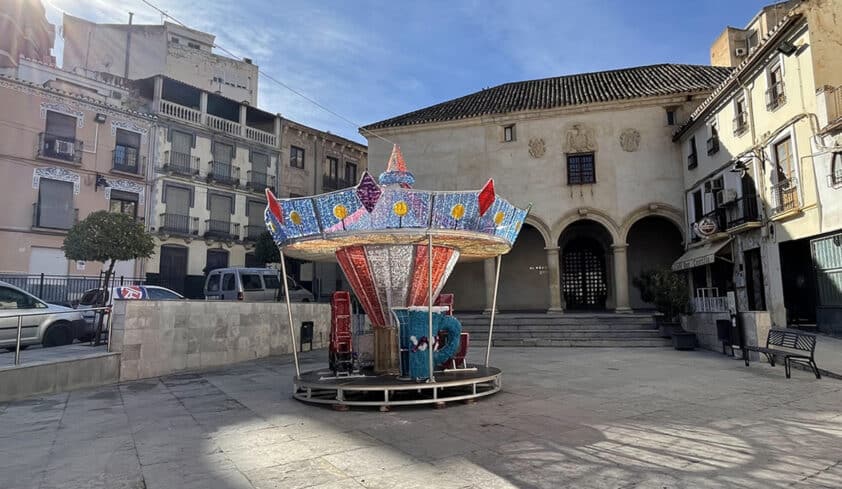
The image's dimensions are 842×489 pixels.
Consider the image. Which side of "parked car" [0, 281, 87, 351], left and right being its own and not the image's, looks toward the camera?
right

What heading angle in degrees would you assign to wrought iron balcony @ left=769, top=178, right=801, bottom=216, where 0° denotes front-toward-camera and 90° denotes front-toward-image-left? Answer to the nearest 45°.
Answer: approximately 45°

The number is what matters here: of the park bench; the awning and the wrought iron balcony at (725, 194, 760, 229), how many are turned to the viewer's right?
0

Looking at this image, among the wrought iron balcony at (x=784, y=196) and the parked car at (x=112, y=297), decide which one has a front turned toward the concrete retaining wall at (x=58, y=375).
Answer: the wrought iron balcony

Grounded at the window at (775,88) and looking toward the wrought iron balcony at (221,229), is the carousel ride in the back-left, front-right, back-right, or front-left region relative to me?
front-left

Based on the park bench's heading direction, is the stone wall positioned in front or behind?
in front

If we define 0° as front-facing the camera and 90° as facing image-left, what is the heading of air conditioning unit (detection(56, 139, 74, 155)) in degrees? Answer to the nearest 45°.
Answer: approximately 315°

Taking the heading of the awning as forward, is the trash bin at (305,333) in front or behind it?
in front

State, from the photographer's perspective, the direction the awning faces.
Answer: facing the viewer and to the left of the viewer

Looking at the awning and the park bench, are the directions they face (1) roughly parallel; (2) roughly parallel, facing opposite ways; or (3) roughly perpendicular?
roughly parallel
